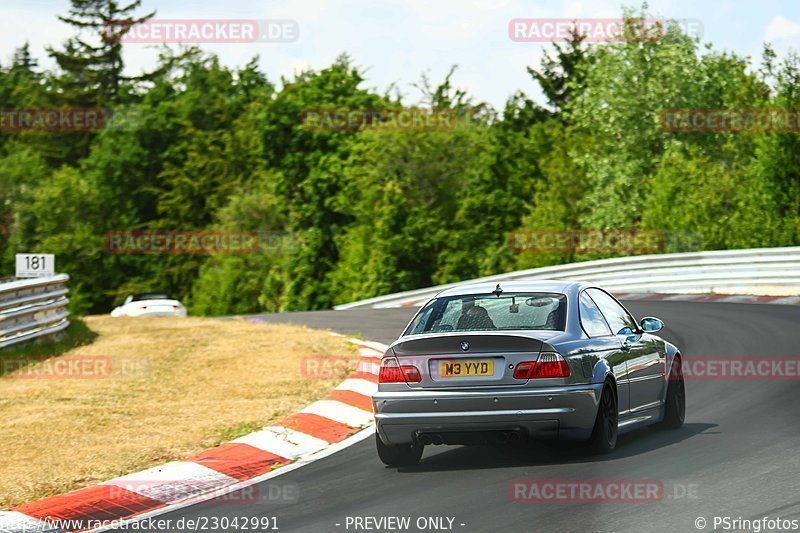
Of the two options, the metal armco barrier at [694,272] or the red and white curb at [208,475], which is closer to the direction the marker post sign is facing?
the red and white curb

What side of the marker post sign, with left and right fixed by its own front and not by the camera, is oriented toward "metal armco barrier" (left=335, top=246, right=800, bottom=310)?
left

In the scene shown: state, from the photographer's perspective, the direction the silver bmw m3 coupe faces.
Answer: facing away from the viewer and to the right of the viewer

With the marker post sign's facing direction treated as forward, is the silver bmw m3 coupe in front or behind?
in front

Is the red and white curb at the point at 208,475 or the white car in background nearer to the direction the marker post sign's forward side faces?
the red and white curb

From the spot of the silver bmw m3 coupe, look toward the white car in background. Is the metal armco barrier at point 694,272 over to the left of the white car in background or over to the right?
right

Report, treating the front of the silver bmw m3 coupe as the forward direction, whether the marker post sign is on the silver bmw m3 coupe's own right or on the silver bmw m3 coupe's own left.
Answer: on the silver bmw m3 coupe's own left

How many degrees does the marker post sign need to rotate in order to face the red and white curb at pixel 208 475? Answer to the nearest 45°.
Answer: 0° — it already faces it

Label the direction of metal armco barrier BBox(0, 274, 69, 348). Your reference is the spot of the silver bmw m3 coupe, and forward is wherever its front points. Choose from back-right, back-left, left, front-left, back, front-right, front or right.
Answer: left

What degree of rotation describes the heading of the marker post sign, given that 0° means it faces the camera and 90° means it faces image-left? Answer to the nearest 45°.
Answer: approximately 0°

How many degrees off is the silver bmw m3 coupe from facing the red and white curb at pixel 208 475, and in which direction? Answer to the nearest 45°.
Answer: approximately 135° to its left

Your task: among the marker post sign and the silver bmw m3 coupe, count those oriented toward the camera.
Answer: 1

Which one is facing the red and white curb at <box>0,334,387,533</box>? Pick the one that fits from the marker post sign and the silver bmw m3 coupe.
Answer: the marker post sign

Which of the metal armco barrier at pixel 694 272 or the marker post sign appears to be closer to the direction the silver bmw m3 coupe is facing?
the metal armco barrier
